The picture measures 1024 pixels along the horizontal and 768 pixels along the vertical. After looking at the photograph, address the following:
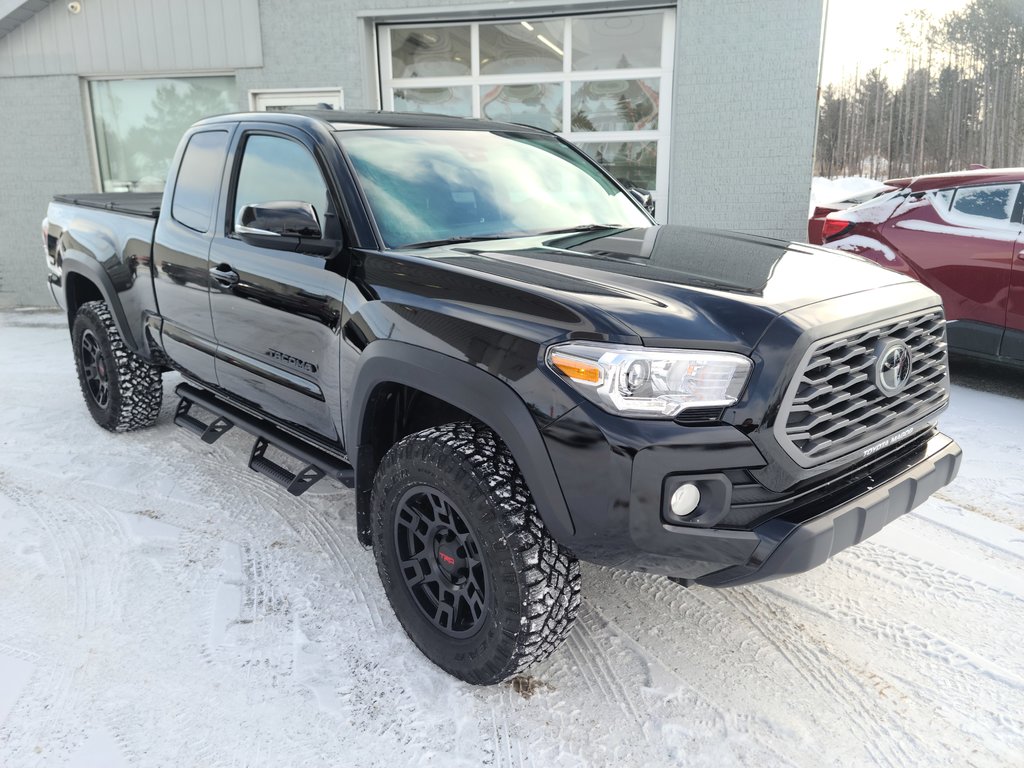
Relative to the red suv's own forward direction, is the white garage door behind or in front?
behind

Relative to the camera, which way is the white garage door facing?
toward the camera

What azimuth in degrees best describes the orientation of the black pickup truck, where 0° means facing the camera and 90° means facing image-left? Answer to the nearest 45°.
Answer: approximately 315°

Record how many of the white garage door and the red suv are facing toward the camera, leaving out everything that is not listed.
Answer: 1

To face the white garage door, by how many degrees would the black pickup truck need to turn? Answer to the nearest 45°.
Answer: approximately 135° to its left

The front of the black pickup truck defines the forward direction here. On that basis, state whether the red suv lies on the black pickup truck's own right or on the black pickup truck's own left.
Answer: on the black pickup truck's own left

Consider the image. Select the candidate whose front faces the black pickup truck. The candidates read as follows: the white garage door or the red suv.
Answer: the white garage door

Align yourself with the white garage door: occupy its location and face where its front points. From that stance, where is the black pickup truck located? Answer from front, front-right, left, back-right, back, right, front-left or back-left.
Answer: front

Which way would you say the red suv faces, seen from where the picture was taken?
facing to the right of the viewer
